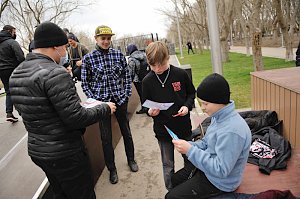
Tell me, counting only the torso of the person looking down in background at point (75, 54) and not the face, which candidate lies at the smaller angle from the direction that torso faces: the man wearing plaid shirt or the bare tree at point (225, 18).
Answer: the man wearing plaid shirt

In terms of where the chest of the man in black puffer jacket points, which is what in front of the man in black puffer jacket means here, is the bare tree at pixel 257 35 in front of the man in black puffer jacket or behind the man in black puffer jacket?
in front

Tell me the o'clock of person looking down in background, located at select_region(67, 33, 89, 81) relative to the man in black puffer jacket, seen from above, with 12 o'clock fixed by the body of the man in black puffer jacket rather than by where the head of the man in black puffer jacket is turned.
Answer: The person looking down in background is roughly at 11 o'clock from the man in black puffer jacket.

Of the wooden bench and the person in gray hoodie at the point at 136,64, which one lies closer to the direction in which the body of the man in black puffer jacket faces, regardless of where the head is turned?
the person in gray hoodie

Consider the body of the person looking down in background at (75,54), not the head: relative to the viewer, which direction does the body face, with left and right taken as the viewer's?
facing the viewer and to the left of the viewer

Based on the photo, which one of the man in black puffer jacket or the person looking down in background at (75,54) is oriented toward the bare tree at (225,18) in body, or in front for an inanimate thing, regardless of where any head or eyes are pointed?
the man in black puffer jacket

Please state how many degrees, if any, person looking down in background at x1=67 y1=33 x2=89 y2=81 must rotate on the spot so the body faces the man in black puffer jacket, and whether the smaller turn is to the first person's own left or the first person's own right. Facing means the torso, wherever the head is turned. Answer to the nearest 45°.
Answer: approximately 45° to the first person's own left

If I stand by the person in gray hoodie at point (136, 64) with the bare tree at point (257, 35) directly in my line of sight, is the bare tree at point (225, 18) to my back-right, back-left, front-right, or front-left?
front-left

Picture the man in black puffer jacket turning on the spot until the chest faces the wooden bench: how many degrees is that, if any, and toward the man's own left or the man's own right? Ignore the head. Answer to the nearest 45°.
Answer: approximately 45° to the man's own right

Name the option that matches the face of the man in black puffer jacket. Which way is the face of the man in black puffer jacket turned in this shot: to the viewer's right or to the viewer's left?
to the viewer's right

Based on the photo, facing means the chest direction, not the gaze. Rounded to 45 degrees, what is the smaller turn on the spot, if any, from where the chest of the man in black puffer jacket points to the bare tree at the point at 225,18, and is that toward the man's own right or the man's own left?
0° — they already face it

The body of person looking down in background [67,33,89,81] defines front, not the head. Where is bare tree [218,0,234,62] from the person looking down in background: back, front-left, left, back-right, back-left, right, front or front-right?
back

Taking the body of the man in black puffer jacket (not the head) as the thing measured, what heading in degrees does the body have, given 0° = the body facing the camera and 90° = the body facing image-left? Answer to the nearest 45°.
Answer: approximately 225°
